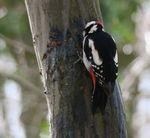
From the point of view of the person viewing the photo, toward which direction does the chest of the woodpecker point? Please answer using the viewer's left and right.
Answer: facing away from the viewer and to the left of the viewer
